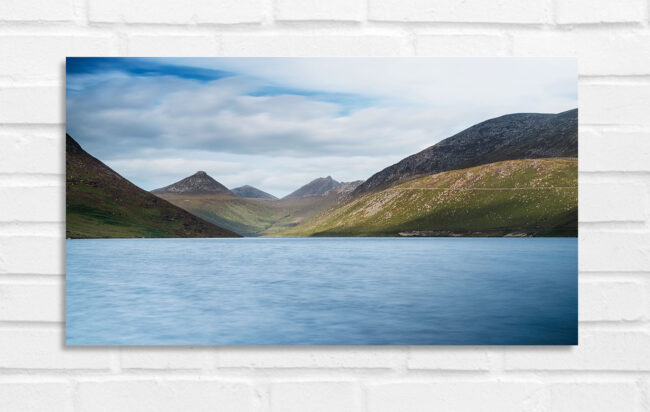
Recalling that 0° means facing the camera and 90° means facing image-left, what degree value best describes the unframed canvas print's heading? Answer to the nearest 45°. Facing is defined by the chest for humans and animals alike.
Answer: approximately 0°
